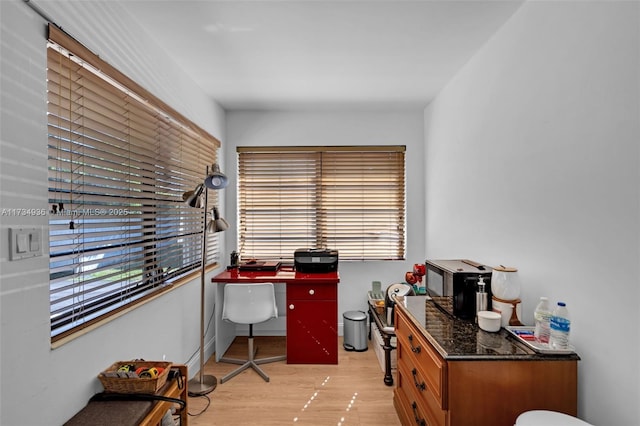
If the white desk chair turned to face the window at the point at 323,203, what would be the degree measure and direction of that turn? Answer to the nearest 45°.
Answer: approximately 45° to its right

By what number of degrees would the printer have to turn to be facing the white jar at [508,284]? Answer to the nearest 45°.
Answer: approximately 45° to its left

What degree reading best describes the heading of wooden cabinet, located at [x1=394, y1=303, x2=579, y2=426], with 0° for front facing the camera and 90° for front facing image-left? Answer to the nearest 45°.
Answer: approximately 45°

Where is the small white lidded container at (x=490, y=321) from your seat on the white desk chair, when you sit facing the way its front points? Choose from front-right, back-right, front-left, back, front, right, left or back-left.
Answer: back-right

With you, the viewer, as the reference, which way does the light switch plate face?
facing the viewer and to the right of the viewer

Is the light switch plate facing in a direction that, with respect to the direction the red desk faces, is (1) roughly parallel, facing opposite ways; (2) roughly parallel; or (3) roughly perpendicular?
roughly perpendicular

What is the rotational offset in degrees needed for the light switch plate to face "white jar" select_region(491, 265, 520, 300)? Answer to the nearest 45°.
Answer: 0° — it already faces it

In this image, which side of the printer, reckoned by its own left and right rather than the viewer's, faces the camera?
front

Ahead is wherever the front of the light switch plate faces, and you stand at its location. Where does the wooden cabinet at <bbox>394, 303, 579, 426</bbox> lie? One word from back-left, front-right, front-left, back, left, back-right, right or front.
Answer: front

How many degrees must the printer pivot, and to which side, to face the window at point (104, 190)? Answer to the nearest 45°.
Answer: approximately 45° to its right

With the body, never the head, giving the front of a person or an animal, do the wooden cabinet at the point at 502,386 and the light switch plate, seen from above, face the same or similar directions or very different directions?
very different directions

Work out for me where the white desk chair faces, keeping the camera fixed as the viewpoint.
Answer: facing away from the viewer

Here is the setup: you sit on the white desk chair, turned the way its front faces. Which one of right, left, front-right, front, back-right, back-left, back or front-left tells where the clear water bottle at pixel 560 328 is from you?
back-right
